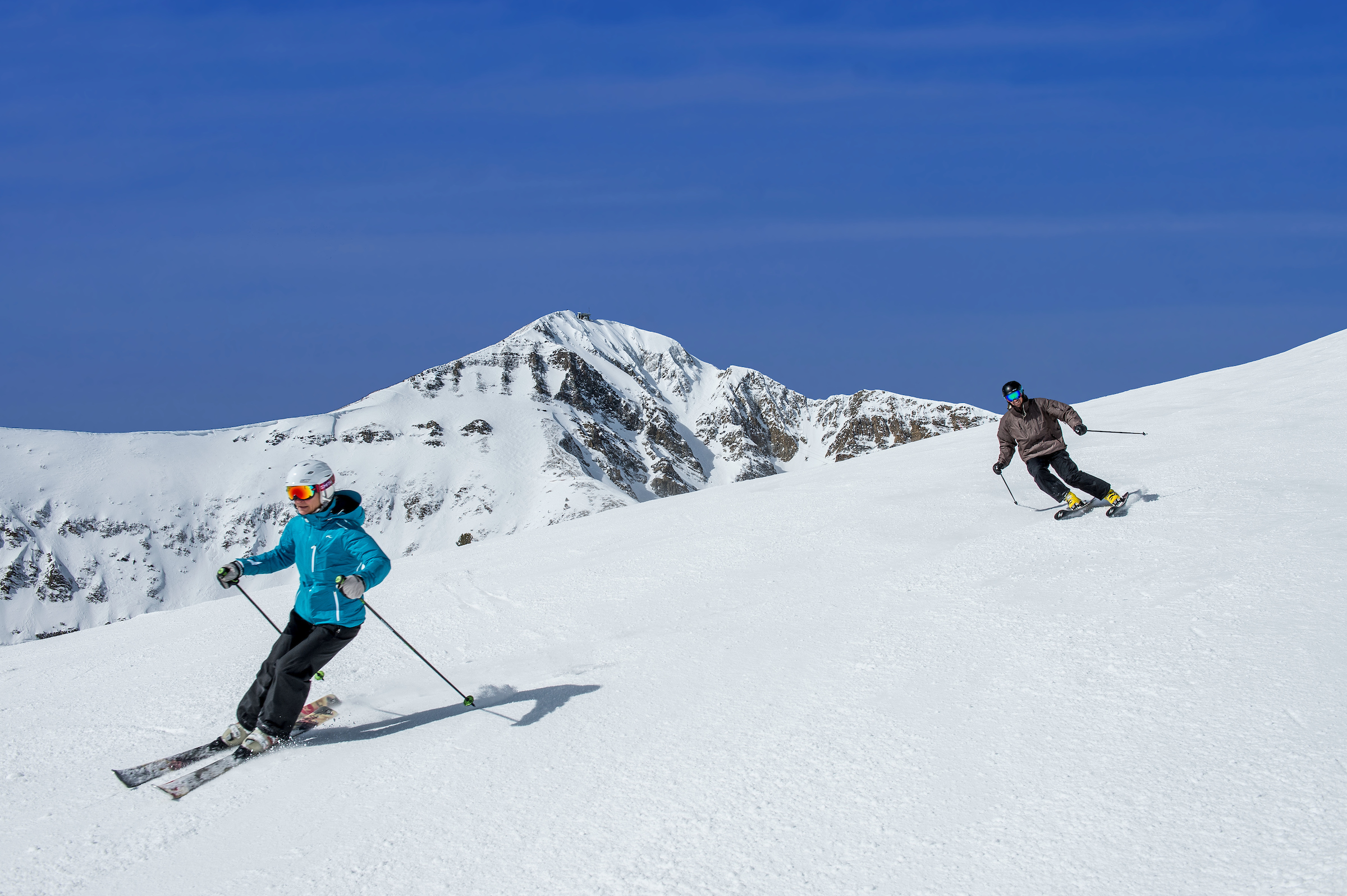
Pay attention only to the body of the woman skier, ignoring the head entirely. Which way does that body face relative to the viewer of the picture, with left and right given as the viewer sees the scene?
facing the viewer and to the left of the viewer

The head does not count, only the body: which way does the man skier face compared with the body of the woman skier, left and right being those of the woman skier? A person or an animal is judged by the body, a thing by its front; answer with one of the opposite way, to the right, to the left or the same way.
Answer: the same way

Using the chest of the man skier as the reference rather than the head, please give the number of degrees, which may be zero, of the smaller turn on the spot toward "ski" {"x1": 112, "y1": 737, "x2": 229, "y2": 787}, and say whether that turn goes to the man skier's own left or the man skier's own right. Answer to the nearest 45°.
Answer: approximately 45° to the man skier's own right

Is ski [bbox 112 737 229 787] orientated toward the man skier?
no

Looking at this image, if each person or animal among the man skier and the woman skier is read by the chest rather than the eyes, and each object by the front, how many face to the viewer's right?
0

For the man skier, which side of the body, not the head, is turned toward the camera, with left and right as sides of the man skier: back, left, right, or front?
front

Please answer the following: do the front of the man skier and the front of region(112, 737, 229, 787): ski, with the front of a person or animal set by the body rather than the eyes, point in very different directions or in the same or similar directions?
same or similar directions

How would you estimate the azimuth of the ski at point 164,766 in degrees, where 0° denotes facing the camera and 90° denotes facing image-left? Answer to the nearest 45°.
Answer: approximately 45°

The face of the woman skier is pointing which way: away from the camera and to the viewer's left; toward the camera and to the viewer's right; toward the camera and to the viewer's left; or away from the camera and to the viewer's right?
toward the camera and to the viewer's left
